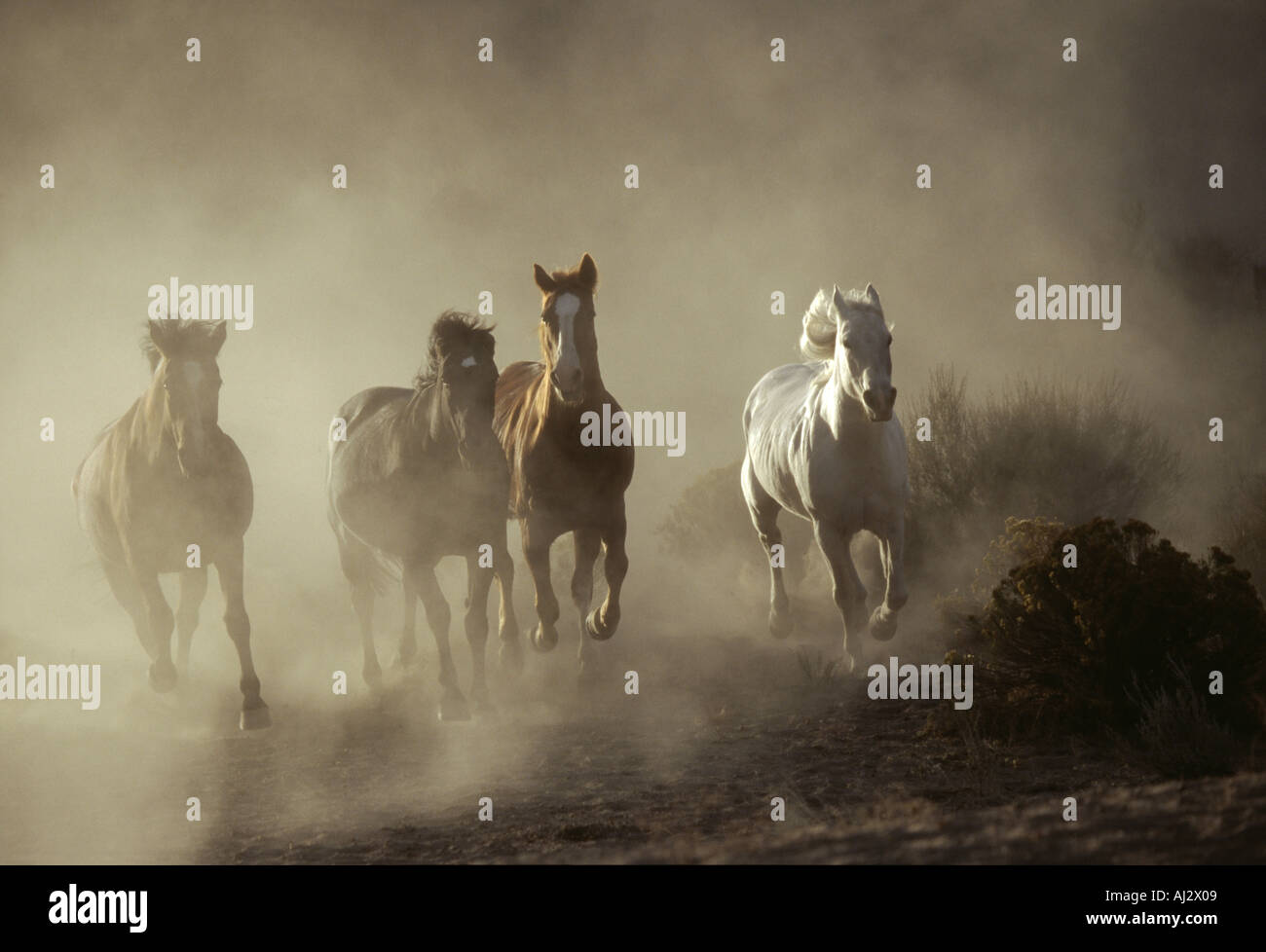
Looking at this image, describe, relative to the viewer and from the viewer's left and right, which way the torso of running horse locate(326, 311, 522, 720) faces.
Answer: facing the viewer and to the right of the viewer

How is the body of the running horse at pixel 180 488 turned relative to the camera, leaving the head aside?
toward the camera

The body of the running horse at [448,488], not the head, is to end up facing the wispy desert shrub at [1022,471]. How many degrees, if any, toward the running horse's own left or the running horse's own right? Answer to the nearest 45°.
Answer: approximately 90° to the running horse's own left

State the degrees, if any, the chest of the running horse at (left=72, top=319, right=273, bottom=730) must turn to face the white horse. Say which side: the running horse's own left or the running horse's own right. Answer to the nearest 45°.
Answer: approximately 90° to the running horse's own left

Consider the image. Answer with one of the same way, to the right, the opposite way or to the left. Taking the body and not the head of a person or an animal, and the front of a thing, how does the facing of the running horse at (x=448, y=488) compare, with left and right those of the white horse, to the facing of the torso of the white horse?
the same way

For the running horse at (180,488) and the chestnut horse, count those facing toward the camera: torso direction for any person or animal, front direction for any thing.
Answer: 2

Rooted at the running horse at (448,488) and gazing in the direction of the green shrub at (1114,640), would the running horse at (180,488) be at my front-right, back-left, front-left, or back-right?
back-right

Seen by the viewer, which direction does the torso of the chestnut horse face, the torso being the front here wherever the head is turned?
toward the camera

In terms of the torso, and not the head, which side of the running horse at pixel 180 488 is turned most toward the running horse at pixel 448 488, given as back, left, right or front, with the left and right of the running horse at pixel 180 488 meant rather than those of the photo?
left

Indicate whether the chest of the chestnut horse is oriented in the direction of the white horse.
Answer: no

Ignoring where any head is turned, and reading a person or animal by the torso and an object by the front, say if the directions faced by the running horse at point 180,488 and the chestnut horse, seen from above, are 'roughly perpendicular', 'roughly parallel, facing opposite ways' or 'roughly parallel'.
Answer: roughly parallel

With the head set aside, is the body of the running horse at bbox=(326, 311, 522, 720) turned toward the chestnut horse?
no
